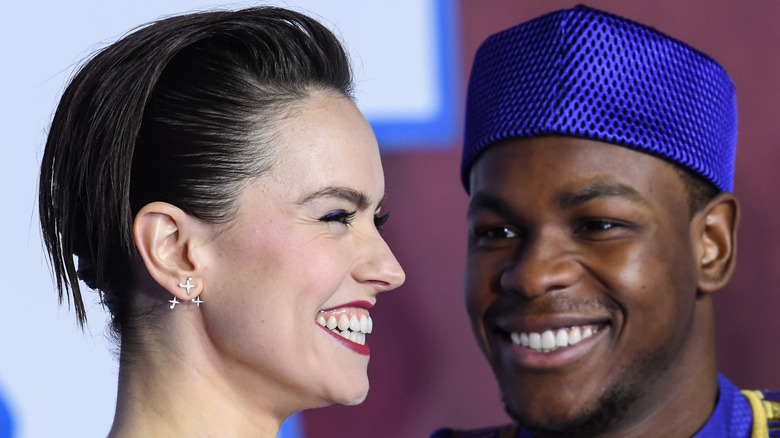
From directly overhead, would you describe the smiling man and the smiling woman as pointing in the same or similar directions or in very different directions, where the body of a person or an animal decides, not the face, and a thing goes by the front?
very different directions

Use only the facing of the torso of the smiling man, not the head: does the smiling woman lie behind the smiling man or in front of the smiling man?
in front

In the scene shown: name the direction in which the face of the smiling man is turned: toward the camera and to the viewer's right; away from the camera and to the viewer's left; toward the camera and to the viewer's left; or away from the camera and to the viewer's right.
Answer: toward the camera and to the viewer's left

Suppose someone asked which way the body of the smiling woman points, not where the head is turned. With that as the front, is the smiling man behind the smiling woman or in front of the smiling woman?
in front

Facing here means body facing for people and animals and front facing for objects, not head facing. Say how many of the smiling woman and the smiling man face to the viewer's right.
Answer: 1

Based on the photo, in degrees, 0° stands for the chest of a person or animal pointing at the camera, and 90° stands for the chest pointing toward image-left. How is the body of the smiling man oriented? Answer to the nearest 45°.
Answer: approximately 45°

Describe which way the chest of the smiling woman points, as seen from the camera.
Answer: to the viewer's right

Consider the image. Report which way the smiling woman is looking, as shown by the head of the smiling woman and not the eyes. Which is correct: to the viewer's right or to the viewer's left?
to the viewer's right
